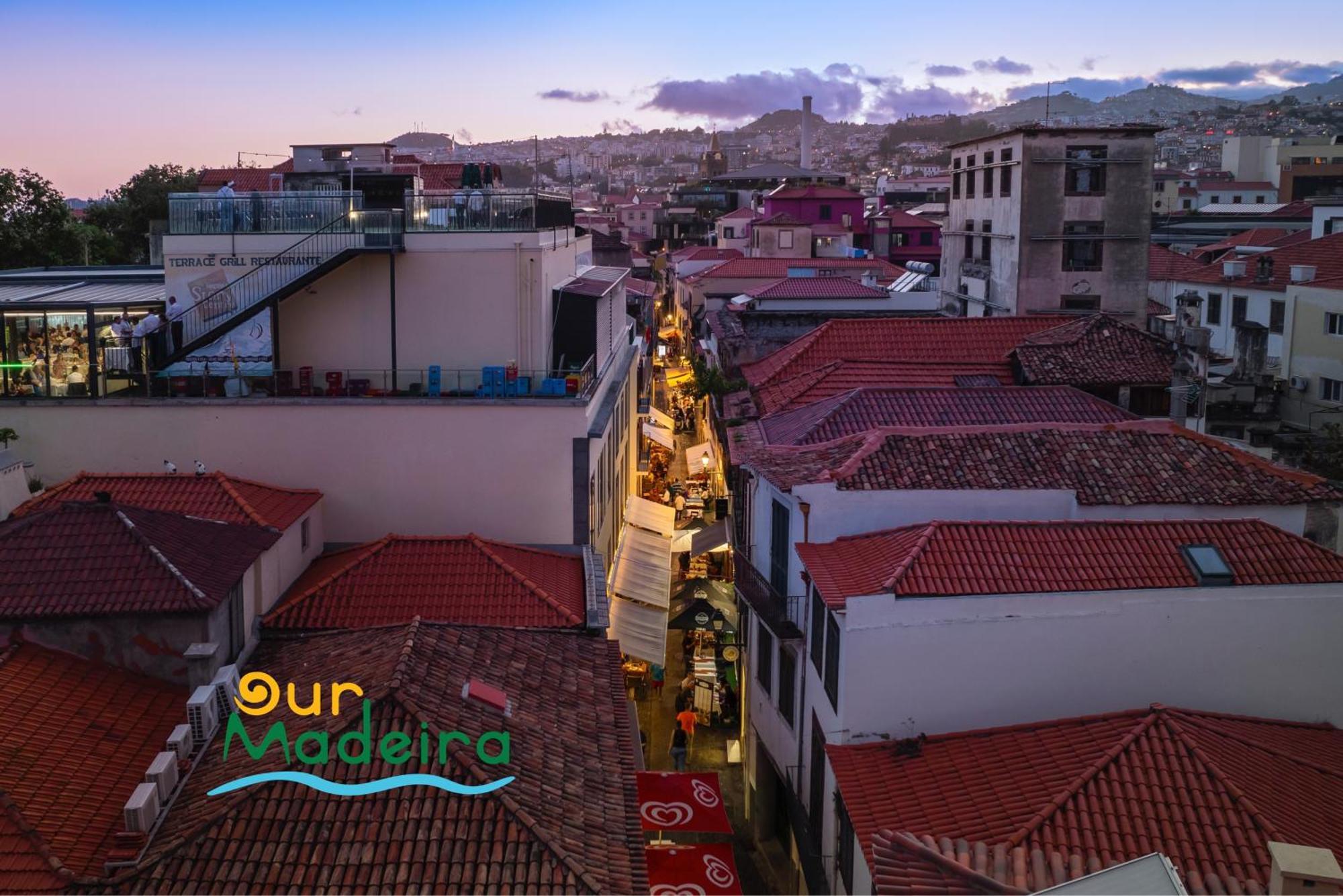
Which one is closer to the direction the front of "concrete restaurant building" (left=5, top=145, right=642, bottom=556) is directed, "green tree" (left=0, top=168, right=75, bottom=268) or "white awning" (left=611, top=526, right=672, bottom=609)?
the white awning

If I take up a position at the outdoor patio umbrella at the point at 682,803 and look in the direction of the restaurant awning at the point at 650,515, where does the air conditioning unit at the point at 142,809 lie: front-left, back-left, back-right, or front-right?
back-left

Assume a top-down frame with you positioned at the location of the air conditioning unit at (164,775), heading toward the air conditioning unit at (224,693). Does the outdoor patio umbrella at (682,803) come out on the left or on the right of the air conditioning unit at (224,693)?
right

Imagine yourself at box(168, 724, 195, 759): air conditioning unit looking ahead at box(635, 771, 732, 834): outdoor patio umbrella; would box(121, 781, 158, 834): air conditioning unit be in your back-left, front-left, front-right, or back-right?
back-right

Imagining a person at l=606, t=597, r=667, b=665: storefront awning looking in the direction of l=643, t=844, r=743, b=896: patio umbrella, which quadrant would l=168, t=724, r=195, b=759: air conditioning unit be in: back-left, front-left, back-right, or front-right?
front-right

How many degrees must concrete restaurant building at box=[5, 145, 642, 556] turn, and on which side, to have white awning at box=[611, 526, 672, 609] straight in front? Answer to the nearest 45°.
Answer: approximately 45° to its left

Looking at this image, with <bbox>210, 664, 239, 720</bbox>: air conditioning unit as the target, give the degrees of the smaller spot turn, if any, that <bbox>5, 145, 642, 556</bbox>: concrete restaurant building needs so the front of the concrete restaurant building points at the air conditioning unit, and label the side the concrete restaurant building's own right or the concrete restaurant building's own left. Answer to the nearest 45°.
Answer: approximately 90° to the concrete restaurant building's own right

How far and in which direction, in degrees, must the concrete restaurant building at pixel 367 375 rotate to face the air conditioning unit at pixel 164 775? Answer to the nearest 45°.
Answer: approximately 90° to its right

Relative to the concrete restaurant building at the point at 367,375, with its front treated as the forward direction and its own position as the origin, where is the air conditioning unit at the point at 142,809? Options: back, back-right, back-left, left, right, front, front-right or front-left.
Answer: right

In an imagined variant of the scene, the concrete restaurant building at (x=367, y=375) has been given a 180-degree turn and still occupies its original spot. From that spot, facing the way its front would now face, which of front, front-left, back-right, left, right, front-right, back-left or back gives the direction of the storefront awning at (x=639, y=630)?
back
